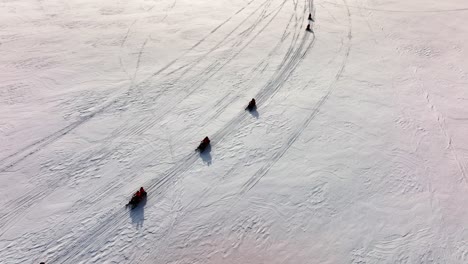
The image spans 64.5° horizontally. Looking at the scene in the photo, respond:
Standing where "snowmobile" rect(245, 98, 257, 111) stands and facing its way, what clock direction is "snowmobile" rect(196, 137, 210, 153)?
"snowmobile" rect(196, 137, 210, 153) is roughly at 12 o'clock from "snowmobile" rect(245, 98, 257, 111).

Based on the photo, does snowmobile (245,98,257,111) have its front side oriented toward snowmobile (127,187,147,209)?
yes

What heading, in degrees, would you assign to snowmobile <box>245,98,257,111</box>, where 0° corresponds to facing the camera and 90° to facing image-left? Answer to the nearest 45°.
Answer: approximately 45°
